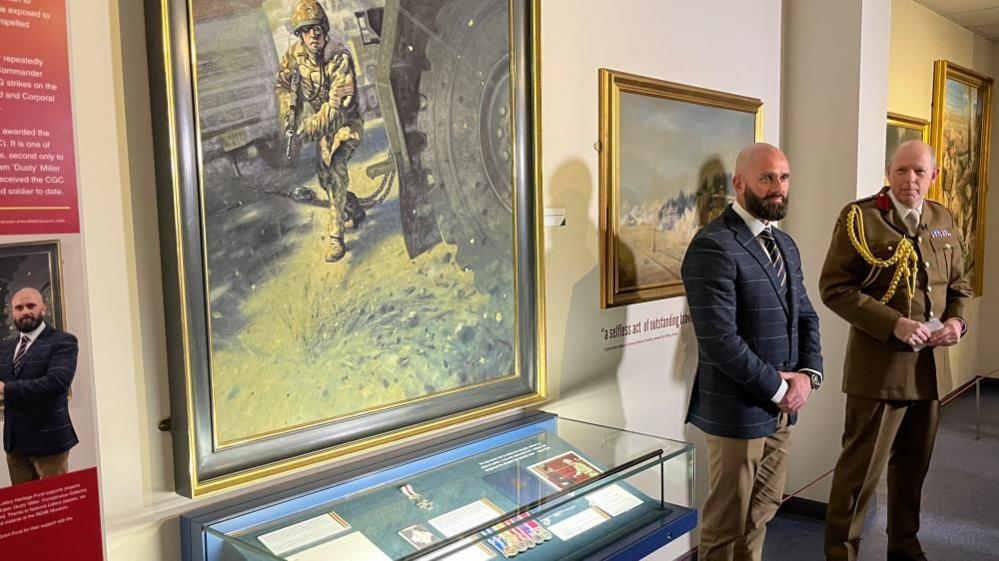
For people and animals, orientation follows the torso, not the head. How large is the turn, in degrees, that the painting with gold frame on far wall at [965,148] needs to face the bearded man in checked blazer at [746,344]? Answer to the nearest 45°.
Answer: approximately 45° to its right

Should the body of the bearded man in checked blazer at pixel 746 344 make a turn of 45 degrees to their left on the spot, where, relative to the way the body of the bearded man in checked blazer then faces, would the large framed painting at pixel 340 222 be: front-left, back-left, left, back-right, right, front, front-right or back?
back-right

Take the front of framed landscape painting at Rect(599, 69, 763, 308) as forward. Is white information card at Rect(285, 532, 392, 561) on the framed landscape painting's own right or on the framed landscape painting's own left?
on the framed landscape painting's own right

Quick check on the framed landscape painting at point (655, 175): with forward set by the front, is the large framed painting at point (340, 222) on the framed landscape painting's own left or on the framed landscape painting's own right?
on the framed landscape painting's own right

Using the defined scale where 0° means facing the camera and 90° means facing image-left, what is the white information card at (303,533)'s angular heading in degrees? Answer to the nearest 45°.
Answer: approximately 315°

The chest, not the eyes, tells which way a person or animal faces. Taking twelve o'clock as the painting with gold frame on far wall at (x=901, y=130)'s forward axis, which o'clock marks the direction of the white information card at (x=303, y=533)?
The white information card is roughly at 2 o'clock from the painting with gold frame on far wall.

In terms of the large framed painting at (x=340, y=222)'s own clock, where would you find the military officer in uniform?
The military officer in uniform is roughly at 10 o'clock from the large framed painting.

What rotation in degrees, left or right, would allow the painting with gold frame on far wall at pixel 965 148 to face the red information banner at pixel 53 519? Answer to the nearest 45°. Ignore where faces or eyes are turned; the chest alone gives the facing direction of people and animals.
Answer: approximately 45° to its right

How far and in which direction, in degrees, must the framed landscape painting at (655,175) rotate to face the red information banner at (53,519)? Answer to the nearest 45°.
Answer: approximately 90° to its right

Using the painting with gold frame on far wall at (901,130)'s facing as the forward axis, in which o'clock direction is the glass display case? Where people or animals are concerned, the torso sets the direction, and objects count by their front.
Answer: The glass display case is roughly at 2 o'clock from the painting with gold frame on far wall.

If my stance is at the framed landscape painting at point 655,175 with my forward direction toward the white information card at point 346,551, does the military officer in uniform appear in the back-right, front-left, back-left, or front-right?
back-left

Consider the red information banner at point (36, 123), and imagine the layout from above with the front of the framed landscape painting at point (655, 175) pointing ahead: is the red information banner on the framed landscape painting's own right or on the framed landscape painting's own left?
on the framed landscape painting's own right

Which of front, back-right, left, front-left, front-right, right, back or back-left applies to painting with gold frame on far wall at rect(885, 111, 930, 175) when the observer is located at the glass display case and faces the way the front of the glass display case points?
left
